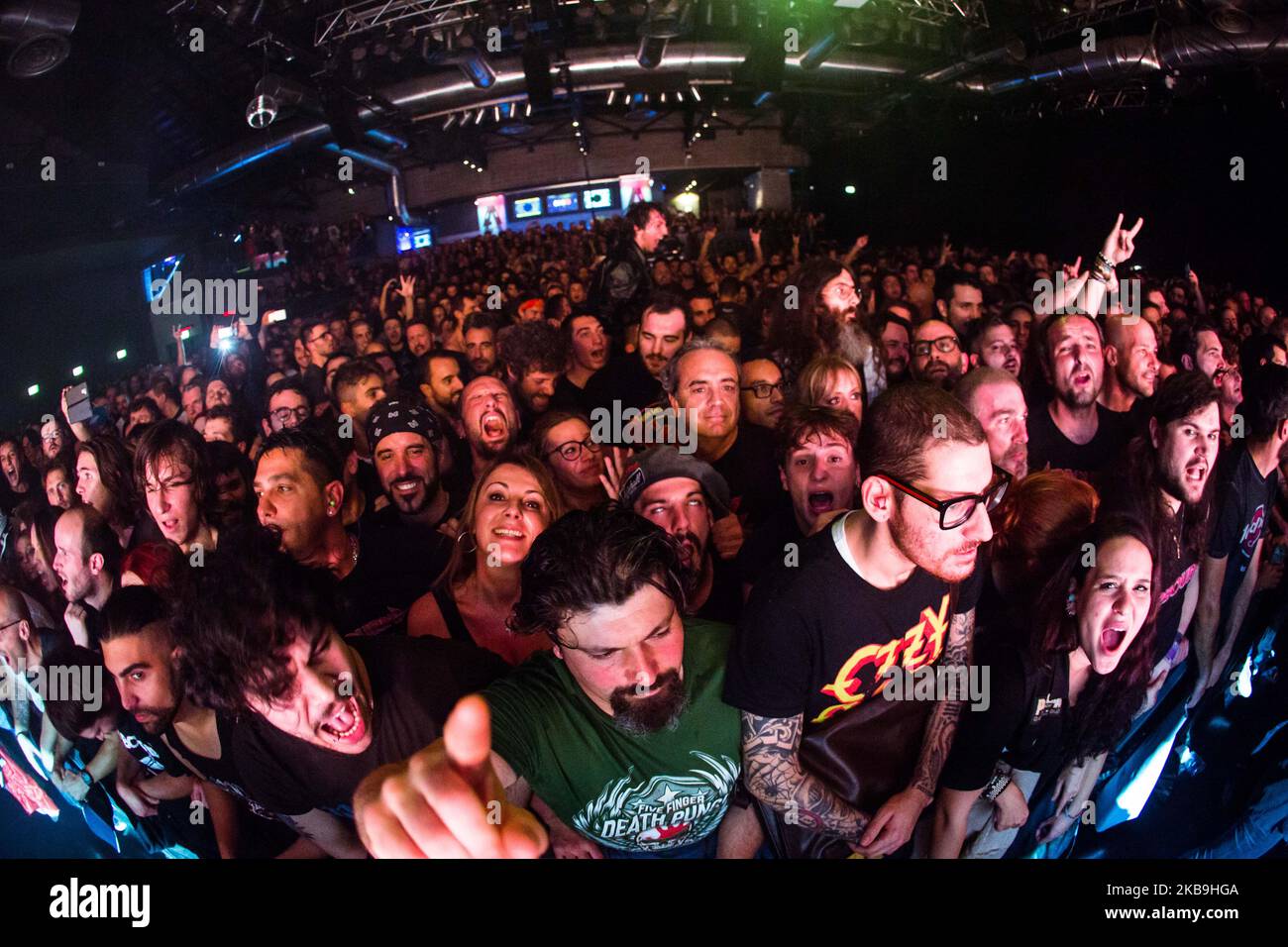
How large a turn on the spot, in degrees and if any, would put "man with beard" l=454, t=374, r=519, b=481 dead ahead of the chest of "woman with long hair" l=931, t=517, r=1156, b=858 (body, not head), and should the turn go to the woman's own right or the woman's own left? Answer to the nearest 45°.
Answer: approximately 135° to the woman's own right

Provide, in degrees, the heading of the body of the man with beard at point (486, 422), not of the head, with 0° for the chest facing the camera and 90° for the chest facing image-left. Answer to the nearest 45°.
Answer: approximately 0°

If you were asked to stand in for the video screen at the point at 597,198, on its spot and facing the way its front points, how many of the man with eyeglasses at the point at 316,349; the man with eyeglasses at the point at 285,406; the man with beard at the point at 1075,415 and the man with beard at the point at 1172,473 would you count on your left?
2

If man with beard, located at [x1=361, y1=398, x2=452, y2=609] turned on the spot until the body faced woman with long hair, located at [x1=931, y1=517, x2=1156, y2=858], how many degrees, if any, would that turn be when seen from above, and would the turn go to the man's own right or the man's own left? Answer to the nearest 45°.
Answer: approximately 90° to the man's own left

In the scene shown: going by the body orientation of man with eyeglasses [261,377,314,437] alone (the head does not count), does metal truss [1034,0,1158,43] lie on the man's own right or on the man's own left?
on the man's own left
